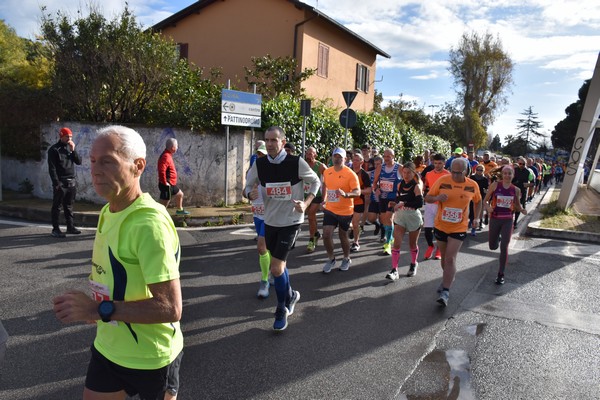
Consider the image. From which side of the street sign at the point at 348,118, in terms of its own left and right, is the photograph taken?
back

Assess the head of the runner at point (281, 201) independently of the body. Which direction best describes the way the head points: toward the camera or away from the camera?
toward the camera

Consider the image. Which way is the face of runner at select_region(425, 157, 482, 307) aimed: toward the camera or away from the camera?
toward the camera

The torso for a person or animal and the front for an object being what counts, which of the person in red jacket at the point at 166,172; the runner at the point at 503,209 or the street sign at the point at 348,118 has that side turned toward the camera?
the runner

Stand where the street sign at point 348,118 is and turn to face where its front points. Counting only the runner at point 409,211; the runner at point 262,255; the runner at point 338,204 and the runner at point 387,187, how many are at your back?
4

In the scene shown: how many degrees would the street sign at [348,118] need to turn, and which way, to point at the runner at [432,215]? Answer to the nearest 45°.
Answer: approximately 180°

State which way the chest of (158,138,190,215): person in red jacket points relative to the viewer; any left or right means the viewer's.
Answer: facing to the right of the viewer

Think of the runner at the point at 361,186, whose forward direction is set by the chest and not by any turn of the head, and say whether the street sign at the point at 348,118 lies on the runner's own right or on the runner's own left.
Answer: on the runner's own right

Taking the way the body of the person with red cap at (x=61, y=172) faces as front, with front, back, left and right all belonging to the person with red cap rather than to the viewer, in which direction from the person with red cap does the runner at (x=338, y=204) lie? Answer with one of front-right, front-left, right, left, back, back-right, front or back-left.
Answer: front

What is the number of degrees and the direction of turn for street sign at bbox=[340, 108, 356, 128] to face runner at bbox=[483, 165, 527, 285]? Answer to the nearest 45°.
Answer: approximately 180°

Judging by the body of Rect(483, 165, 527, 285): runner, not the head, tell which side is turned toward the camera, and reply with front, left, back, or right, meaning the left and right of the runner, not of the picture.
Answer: front

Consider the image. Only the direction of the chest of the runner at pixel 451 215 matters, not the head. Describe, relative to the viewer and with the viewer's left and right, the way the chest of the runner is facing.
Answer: facing the viewer

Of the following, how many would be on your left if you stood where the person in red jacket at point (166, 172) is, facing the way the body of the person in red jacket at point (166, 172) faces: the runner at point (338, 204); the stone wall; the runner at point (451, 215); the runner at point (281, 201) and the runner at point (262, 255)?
1

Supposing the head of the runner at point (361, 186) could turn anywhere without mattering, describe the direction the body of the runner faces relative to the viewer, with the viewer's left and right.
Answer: facing the viewer and to the left of the viewer

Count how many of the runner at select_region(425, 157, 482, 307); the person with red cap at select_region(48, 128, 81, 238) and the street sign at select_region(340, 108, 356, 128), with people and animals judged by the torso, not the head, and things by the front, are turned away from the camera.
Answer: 1

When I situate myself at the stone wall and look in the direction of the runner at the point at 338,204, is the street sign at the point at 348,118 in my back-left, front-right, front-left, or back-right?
front-left

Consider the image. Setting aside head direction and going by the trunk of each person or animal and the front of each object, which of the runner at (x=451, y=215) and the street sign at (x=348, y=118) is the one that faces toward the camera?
the runner
